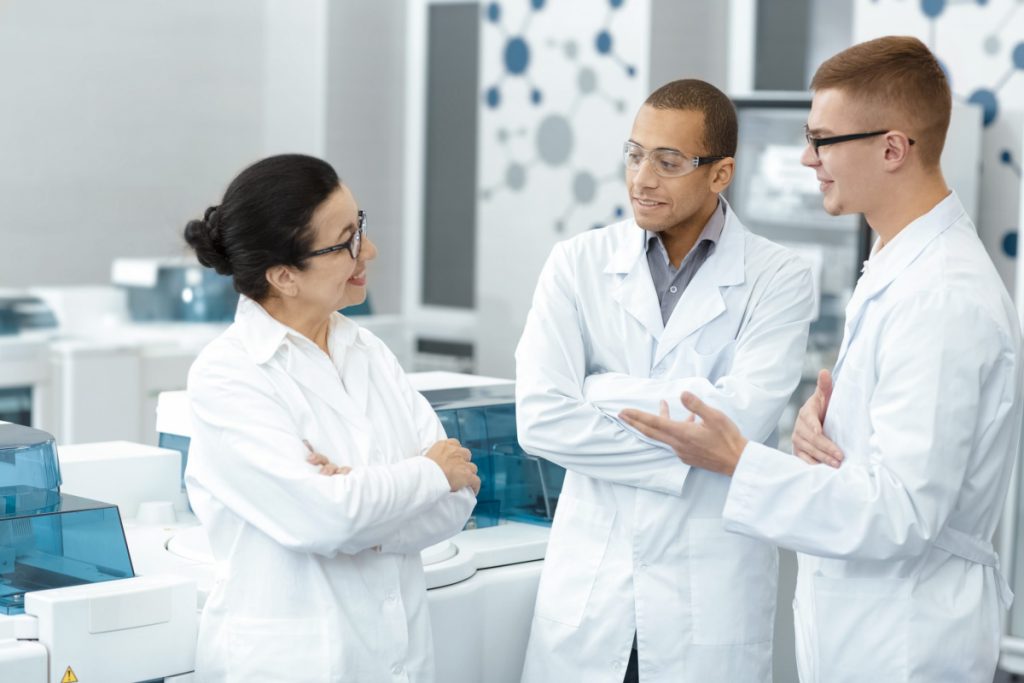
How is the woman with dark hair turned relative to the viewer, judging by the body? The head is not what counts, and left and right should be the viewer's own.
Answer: facing the viewer and to the right of the viewer

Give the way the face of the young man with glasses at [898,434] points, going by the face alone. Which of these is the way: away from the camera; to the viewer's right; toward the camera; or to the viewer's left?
to the viewer's left

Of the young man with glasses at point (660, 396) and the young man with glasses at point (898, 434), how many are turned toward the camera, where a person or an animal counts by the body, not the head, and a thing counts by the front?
1

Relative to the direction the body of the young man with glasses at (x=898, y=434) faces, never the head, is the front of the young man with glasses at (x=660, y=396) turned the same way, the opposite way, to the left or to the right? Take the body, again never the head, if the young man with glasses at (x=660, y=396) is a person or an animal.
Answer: to the left

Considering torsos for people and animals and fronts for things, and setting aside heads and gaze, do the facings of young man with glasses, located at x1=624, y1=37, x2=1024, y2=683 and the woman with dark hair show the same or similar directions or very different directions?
very different directions

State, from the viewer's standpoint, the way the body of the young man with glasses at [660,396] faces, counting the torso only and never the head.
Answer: toward the camera

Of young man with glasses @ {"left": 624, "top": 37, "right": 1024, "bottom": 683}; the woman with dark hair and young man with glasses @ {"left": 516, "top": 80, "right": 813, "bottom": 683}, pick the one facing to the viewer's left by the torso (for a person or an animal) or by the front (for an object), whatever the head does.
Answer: young man with glasses @ {"left": 624, "top": 37, "right": 1024, "bottom": 683}

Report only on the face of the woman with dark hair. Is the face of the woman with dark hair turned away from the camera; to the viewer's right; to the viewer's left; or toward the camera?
to the viewer's right

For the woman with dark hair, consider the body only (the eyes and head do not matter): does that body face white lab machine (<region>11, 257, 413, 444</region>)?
no

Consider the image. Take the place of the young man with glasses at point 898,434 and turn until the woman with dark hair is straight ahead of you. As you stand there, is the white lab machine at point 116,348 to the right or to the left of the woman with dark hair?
right

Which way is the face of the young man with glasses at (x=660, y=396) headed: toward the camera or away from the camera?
toward the camera

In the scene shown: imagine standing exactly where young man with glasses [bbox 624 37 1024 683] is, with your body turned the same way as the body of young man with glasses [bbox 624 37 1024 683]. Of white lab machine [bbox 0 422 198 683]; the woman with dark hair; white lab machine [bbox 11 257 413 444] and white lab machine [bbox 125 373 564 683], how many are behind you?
0

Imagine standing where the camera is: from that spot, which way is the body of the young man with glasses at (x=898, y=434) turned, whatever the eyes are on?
to the viewer's left
